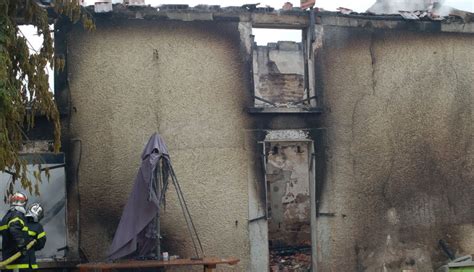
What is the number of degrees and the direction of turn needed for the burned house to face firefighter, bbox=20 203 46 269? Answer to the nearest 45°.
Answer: approximately 45° to its right

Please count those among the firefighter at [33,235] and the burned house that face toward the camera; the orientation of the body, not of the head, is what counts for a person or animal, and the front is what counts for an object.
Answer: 1

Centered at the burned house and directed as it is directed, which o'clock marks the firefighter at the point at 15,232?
The firefighter is roughly at 2 o'clock from the burned house.
